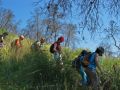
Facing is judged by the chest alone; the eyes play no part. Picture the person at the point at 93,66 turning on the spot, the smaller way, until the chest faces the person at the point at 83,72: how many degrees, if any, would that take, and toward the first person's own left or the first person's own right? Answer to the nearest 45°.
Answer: approximately 135° to the first person's own left
